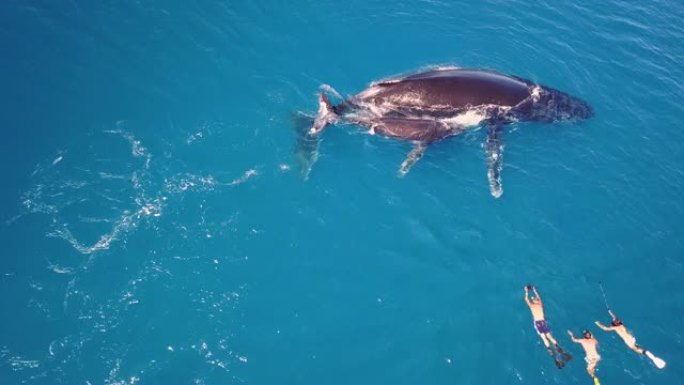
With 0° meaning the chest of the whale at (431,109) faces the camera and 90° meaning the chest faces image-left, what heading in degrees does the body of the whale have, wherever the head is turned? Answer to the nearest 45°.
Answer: approximately 270°
